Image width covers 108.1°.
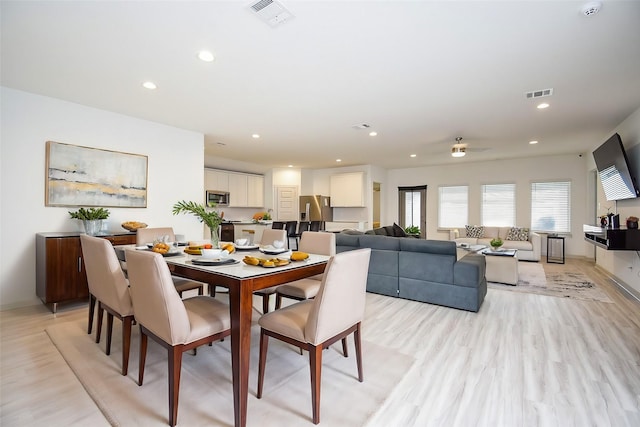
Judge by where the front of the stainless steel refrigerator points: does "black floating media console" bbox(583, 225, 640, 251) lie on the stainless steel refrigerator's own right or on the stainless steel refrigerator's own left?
on the stainless steel refrigerator's own left

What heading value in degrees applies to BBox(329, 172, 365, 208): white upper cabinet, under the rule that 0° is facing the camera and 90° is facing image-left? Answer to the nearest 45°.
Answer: approximately 45°

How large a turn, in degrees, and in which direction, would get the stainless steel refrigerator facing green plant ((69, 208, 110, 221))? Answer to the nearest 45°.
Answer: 0° — it already faces it

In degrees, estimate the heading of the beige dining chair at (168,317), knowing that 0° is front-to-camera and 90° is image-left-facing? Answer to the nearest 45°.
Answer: approximately 225°

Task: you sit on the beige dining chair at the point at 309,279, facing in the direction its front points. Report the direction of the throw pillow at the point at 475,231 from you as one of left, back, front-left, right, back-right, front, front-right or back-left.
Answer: back

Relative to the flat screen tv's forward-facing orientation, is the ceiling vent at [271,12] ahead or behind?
ahead

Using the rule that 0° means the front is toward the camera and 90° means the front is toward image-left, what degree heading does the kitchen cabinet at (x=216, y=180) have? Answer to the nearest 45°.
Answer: approximately 315°

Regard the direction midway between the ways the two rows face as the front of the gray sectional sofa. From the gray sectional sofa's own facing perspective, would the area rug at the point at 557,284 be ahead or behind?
ahead

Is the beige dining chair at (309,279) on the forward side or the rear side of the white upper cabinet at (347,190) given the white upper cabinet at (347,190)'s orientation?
on the forward side

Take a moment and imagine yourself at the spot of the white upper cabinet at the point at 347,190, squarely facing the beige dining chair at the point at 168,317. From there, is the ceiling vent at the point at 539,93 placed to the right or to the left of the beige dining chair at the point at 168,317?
left

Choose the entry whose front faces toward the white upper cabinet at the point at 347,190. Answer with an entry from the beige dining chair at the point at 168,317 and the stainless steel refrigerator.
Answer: the beige dining chair

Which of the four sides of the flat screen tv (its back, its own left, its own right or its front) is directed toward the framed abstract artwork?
front

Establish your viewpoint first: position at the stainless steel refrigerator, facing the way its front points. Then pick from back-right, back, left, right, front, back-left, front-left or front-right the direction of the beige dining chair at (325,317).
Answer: front-left
